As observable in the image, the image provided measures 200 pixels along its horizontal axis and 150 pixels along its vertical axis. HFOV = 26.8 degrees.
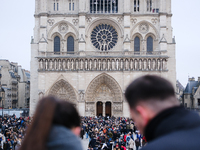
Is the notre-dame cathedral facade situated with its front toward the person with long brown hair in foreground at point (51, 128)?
yes

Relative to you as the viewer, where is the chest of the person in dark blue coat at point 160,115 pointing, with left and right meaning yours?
facing away from the viewer and to the left of the viewer

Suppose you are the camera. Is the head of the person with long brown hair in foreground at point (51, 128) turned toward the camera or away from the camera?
away from the camera

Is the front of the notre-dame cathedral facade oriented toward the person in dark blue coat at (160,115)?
yes

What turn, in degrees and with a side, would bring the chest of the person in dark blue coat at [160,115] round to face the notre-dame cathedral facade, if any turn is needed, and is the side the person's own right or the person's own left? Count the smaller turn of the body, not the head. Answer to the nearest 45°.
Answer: approximately 45° to the person's own right

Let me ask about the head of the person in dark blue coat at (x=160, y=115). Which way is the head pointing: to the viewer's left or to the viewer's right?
to the viewer's left

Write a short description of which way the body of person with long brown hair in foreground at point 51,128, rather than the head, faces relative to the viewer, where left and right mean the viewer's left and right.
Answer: facing away from the viewer and to the right of the viewer

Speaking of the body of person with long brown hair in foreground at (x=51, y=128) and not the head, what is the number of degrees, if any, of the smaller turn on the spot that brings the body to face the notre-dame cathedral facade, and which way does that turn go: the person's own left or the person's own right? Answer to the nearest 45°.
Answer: approximately 45° to the person's own left

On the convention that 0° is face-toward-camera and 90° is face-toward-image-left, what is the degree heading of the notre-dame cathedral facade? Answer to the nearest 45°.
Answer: approximately 0°
